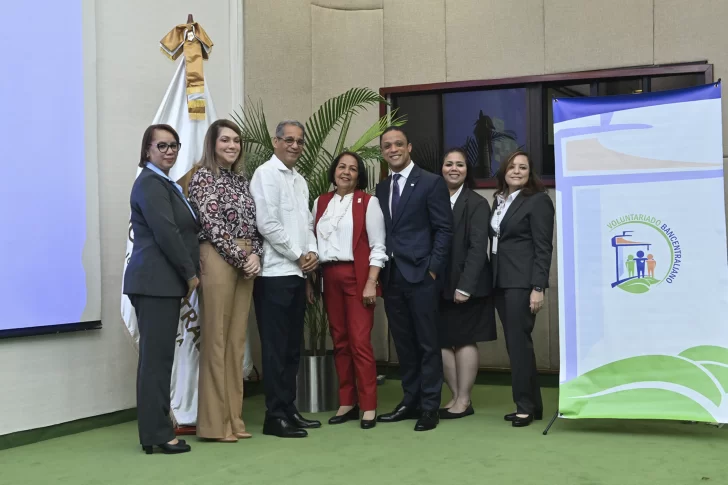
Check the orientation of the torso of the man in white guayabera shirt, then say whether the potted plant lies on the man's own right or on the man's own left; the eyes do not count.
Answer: on the man's own left

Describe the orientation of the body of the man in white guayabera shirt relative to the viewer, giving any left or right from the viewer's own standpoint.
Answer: facing the viewer and to the right of the viewer

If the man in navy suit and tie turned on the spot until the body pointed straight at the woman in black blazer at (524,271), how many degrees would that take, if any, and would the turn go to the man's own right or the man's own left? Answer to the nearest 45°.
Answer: approximately 135° to the man's own left

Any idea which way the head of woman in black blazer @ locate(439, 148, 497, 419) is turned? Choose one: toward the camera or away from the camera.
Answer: toward the camera

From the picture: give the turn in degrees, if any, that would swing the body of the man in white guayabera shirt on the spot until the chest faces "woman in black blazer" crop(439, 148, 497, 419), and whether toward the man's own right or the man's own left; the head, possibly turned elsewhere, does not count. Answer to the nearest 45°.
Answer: approximately 45° to the man's own left

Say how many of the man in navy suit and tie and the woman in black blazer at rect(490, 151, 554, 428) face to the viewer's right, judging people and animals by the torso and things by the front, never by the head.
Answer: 0

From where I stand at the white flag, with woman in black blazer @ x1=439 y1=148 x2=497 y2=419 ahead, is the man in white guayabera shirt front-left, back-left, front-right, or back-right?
front-right

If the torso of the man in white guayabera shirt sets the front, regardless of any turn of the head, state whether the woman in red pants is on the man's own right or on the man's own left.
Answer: on the man's own left
